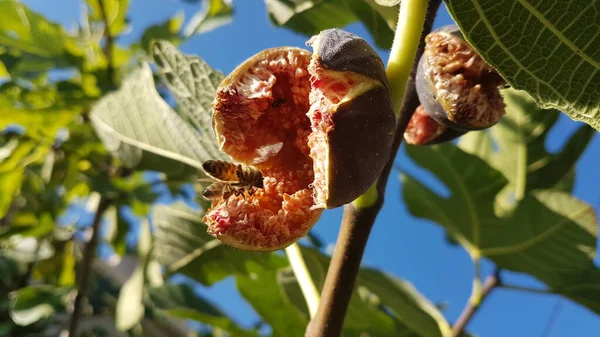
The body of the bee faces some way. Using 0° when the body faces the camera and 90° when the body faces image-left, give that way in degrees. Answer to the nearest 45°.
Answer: approximately 270°

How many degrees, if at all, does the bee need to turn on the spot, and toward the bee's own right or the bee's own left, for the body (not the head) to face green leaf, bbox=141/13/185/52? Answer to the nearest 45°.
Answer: approximately 90° to the bee's own left

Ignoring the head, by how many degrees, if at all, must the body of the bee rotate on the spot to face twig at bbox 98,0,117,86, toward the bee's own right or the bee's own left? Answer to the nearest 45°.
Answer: approximately 90° to the bee's own left

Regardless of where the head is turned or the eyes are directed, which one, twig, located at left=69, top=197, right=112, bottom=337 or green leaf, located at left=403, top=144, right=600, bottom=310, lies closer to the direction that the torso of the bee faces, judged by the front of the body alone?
the green leaf

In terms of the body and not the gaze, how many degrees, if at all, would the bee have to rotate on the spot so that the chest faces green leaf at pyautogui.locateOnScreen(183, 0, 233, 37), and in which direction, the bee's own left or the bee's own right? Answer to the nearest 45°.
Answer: approximately 90° to the bee's own left
